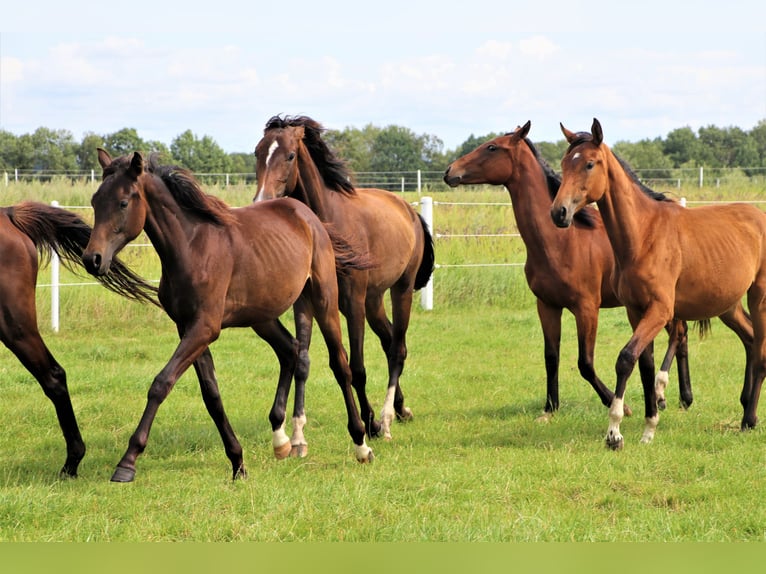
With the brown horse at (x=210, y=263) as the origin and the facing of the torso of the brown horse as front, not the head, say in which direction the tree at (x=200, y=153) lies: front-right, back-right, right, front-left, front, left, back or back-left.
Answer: back-right

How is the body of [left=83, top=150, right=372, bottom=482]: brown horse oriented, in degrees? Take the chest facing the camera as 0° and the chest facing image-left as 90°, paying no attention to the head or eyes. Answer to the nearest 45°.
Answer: approximately 45°

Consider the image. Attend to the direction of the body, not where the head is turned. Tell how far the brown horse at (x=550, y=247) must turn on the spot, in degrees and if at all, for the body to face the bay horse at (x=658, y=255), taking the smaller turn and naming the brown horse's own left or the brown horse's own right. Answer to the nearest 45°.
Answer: approximately 90° to the brown horse's own left

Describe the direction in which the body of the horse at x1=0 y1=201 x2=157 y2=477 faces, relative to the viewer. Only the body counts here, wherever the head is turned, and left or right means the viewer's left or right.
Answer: facing to the left of the viewer

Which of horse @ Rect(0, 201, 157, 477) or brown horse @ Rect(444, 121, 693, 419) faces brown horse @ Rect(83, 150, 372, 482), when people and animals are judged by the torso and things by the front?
brown horse @ Rect(444, 121, 693, 419)

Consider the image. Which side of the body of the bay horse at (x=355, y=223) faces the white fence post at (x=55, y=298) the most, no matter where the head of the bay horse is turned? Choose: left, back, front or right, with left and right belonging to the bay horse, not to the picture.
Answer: right

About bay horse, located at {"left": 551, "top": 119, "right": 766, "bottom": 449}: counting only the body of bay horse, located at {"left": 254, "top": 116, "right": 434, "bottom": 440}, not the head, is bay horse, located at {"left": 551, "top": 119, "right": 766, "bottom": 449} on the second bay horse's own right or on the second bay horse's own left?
on the second bay horse's own left

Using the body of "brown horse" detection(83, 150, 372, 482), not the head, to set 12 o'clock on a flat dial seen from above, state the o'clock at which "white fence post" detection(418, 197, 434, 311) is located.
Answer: The white fence post is roughly at 5 o'clock from the brown horse.

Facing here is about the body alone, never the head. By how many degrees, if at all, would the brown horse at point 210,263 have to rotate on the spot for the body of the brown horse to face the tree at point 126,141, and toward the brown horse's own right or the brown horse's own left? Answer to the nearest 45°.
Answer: approximately 135° to the brown horse's own right

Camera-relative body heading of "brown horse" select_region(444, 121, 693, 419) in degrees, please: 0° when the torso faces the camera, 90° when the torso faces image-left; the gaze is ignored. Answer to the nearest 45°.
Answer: approximately 45°

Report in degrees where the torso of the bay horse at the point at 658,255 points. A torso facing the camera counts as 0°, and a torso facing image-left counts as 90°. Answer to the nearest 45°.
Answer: approximately 45°
